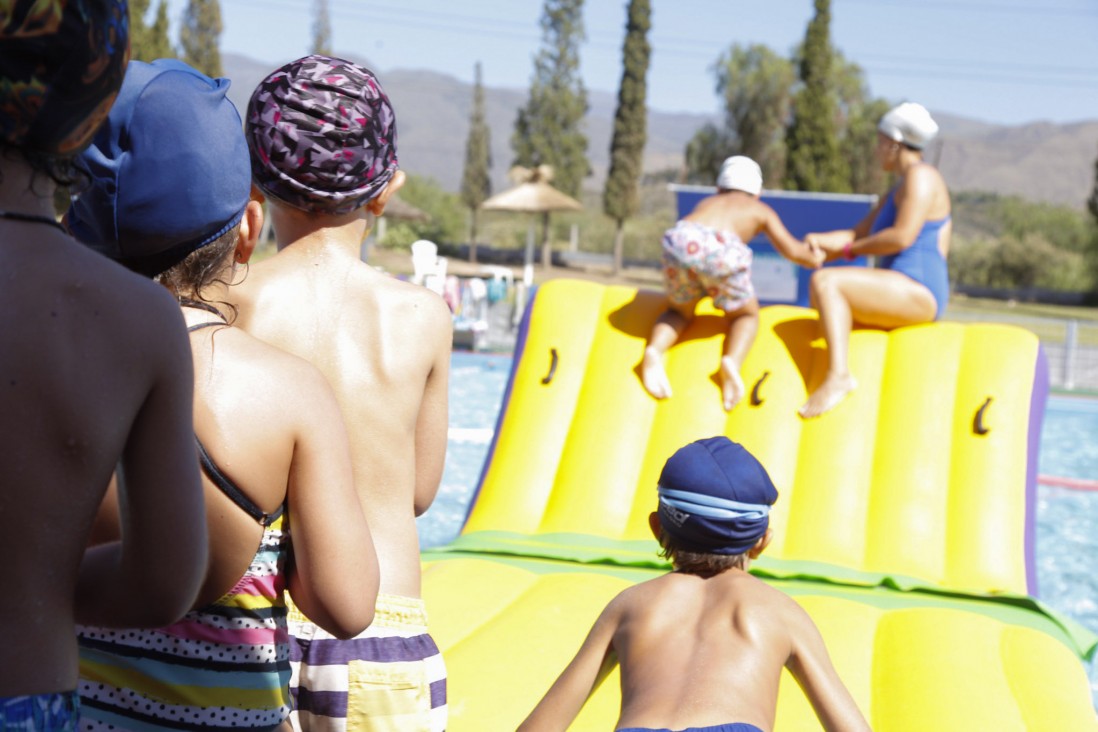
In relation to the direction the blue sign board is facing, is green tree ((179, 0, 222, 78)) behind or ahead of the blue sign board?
behind

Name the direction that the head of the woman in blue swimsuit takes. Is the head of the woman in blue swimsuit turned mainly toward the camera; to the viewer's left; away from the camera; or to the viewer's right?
to the viewer's left

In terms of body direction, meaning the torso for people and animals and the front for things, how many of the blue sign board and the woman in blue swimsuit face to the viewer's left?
1

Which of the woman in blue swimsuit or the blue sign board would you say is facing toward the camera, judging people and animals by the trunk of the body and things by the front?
the blue sign board

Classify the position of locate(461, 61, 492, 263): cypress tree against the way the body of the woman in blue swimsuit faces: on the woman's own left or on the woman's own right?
on the woman's own right

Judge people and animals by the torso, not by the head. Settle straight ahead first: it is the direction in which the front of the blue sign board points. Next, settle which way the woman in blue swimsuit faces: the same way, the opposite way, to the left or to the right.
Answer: to the right

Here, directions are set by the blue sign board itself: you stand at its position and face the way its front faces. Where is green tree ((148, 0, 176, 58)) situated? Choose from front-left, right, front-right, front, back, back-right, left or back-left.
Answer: back-right

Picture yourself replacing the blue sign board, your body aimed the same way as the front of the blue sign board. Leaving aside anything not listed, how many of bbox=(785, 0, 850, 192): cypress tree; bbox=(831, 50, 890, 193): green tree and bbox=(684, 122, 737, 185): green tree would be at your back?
3

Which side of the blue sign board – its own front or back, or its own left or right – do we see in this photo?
front

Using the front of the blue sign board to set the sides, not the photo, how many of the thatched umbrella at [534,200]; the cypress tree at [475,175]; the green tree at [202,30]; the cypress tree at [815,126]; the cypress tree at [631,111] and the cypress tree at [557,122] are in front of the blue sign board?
0

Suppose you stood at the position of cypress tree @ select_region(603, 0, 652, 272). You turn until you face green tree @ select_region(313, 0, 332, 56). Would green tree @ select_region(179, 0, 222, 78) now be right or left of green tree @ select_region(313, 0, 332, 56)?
left

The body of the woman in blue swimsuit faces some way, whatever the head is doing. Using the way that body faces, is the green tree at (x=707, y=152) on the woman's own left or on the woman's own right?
on the woman's own right

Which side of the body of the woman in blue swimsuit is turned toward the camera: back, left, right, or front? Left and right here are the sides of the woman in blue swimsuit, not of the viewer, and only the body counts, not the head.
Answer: left

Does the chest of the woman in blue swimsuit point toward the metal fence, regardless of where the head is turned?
no

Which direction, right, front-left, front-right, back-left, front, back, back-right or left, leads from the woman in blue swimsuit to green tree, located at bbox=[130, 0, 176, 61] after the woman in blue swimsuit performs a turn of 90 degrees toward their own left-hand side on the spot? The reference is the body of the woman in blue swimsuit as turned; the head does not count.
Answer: back-right

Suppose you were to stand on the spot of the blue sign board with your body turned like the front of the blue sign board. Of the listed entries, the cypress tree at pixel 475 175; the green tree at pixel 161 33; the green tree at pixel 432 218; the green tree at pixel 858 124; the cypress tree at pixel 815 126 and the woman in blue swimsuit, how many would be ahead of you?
1
